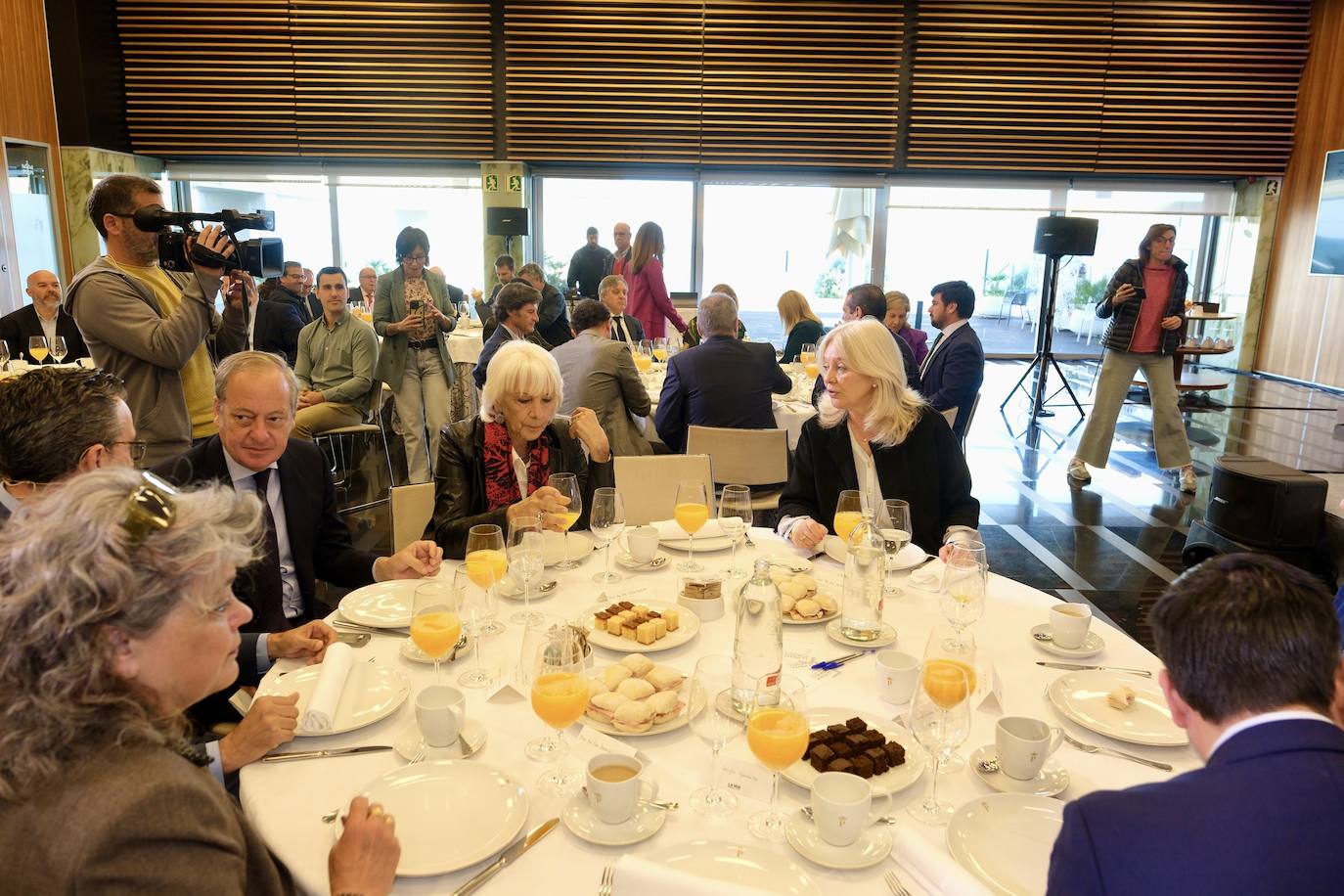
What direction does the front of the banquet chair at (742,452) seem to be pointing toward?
away from the camera

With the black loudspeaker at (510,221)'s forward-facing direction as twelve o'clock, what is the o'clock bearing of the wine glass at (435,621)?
The wine glass is roughly at 12 o'clock from the black loudspeaker.

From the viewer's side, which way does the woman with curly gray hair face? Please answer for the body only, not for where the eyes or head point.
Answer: to the viewer's right

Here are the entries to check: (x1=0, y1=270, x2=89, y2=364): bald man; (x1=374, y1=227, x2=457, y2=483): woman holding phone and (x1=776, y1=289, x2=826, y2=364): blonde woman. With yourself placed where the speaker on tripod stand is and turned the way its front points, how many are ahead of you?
3

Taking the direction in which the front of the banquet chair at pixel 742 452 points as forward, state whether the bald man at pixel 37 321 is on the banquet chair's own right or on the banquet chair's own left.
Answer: on the banquet chair's own left

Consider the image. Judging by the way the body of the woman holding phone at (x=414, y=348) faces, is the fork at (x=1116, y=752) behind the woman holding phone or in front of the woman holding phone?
in front

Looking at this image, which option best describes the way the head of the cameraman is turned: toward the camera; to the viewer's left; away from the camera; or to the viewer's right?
to the viewer's right

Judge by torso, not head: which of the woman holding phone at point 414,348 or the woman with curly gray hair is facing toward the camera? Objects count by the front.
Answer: the woman holding phone

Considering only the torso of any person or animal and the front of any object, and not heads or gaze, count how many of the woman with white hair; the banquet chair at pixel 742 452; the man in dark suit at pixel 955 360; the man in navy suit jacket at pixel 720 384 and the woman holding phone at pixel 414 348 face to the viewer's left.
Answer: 1

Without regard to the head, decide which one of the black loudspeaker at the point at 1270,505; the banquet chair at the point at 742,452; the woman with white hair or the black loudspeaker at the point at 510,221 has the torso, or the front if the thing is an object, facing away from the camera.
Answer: the banquet chair

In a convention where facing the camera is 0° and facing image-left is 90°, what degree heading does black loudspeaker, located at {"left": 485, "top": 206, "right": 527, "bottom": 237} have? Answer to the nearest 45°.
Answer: approximately 0°

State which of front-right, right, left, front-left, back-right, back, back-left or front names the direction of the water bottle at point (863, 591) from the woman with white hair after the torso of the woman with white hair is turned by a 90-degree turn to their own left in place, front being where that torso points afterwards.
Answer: right

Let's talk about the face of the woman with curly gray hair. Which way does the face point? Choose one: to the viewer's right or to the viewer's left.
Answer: to the viewer's right

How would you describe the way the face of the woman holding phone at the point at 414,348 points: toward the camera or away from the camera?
toward the camera

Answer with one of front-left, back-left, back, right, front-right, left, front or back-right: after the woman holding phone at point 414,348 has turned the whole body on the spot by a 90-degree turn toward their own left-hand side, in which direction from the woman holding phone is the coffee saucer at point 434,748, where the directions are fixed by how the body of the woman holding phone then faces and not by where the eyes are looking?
right

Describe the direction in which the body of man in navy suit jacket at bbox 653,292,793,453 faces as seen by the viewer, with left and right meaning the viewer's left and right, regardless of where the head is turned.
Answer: facing away from the viewer

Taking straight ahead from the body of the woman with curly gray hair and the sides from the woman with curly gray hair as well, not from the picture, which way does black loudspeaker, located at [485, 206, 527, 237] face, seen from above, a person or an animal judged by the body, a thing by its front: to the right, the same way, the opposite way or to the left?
to the right

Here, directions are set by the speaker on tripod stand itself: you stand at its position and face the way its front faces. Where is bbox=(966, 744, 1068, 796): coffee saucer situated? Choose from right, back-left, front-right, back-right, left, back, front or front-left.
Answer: front-left

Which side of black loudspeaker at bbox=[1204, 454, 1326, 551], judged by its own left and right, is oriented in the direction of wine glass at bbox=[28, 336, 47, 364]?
front
